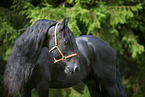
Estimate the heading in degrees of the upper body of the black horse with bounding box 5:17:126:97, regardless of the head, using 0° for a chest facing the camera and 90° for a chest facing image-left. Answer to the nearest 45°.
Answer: approximately 90°
